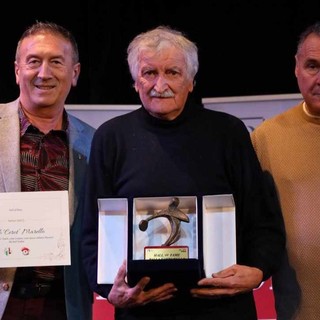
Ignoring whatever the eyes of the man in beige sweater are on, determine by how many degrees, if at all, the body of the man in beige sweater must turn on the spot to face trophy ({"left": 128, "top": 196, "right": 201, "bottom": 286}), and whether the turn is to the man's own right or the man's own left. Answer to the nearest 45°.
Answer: approximately 45° to the man's own right

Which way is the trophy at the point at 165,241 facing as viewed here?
toward the camera

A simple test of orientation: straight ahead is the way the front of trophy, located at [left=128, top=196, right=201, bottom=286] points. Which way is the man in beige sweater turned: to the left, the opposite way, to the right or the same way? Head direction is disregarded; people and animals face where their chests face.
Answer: the same way

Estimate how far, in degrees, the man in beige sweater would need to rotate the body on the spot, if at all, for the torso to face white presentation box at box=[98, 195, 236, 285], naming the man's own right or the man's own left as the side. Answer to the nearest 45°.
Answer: approximately 45° to the man's own right

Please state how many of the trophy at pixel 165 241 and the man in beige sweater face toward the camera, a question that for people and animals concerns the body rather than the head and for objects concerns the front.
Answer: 2

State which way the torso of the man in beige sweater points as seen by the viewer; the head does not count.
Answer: toward the camera

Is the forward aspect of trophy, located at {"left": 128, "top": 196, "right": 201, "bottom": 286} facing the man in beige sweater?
no
